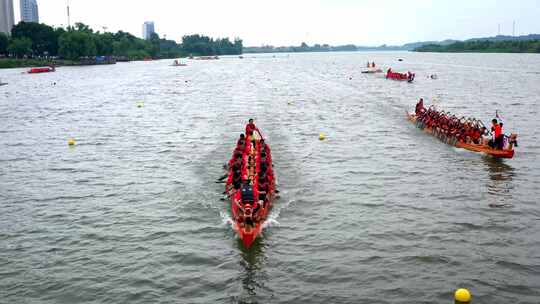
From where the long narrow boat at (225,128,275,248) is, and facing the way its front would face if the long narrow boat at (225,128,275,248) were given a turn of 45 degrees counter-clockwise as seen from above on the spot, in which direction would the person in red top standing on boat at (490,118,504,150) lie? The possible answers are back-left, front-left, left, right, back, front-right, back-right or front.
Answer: left

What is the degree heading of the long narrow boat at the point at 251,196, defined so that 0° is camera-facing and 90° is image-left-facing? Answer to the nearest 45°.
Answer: approximately 0°

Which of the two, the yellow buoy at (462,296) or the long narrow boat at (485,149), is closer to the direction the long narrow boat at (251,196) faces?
the yellow buoy

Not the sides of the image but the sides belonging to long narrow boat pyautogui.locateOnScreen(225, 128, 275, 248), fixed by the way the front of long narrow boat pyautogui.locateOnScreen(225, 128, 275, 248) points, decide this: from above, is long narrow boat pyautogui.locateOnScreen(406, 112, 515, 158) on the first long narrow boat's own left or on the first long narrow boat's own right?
on the first long narrow boat's own left
